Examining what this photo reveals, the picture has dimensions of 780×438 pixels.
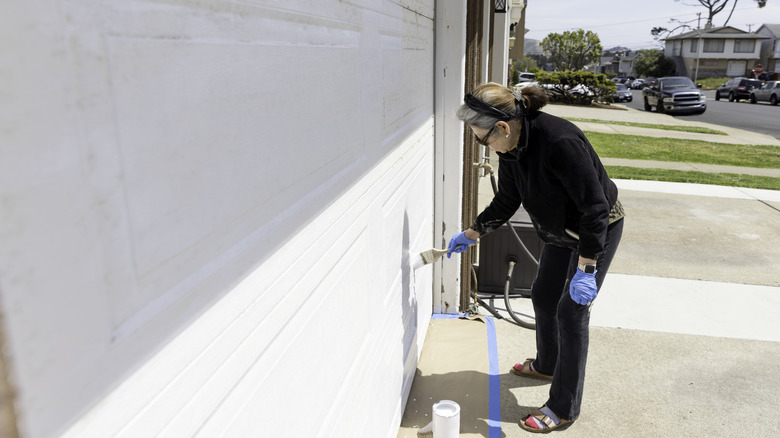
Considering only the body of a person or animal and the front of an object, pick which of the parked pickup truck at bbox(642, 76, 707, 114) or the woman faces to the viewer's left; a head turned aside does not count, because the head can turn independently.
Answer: the woman

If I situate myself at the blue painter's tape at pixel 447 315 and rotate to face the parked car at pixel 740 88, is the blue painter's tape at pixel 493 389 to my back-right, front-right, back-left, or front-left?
back-right

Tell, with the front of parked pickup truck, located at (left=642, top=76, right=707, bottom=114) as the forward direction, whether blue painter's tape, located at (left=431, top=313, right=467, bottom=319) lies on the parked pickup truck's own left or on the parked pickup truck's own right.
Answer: on the parked pickup truck's own right

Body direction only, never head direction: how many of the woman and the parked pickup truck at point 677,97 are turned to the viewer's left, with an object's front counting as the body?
1

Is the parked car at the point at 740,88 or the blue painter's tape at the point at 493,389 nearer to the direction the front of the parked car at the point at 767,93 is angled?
the parked car

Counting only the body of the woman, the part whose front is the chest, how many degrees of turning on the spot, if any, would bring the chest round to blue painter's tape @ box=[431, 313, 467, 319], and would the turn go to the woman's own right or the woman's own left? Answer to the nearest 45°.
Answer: approximately 45° to the woman's own right

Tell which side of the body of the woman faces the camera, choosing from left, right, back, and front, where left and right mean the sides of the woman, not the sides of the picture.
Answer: left

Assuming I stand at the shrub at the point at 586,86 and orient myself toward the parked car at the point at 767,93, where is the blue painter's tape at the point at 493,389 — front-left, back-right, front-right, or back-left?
back-right

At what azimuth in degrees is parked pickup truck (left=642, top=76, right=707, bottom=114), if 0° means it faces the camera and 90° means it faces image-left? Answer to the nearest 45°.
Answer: approximately 315°

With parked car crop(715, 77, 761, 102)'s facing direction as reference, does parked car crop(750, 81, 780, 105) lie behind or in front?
behind

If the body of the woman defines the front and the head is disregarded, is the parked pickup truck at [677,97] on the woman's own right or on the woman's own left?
on the woman's own right
